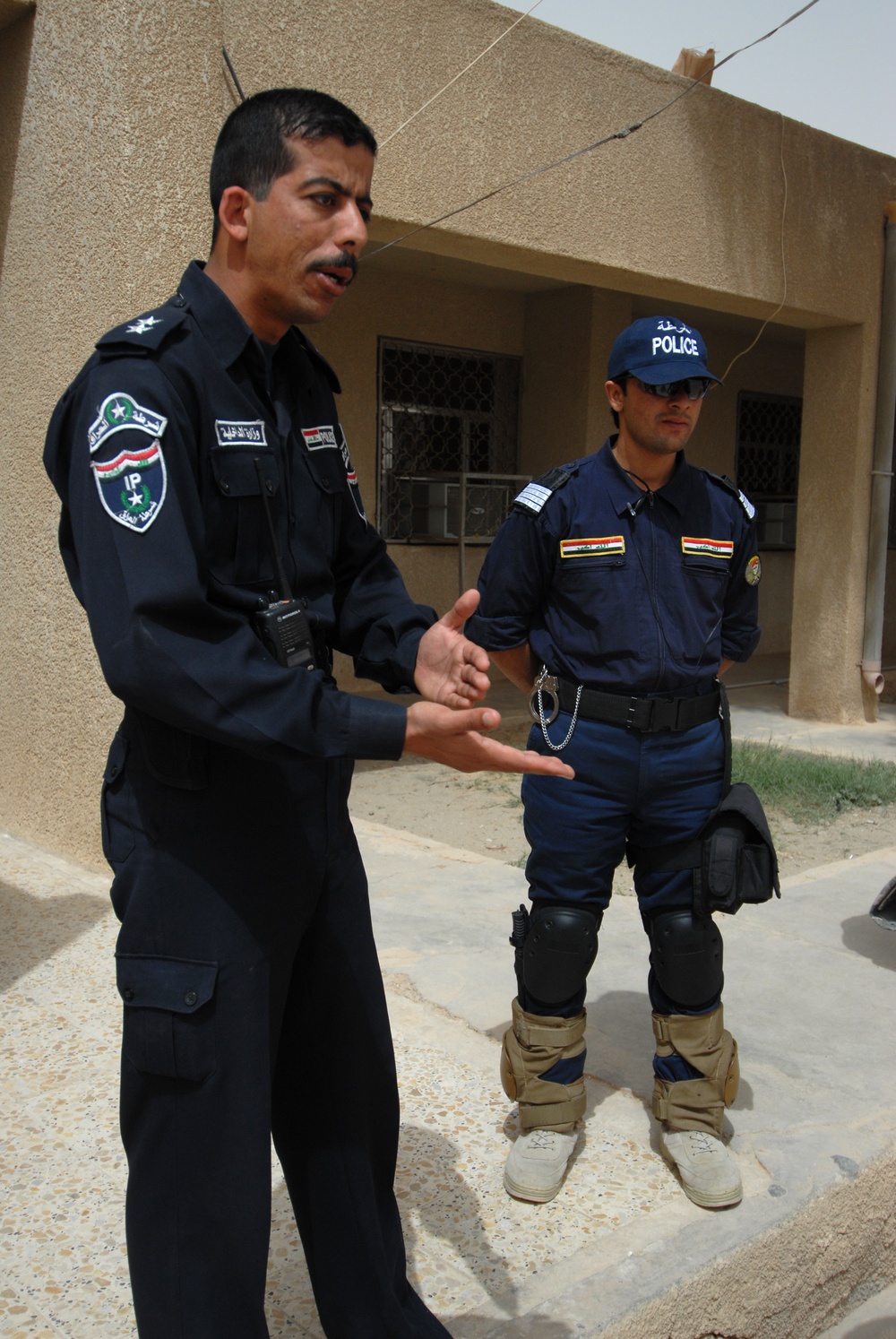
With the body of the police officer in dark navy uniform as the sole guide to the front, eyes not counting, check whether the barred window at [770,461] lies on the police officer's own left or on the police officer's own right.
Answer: on the police officer's own left

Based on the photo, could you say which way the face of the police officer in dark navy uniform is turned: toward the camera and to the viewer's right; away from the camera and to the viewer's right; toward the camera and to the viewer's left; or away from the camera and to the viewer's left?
toward the camera and to the viewer's right

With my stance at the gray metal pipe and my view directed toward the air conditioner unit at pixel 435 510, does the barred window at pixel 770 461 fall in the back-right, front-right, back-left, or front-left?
front-right

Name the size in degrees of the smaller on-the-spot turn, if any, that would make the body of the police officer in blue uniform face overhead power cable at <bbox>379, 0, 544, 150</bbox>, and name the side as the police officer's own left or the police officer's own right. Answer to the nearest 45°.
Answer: approximately 180°

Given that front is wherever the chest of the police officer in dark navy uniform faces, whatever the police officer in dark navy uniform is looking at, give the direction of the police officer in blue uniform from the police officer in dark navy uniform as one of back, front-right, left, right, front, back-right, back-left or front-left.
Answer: left

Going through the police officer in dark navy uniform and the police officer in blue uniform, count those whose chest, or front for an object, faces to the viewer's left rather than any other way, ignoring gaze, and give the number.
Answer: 0

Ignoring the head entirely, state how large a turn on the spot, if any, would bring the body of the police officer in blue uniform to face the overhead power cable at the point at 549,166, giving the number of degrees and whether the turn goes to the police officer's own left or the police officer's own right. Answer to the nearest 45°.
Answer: approximately 180°

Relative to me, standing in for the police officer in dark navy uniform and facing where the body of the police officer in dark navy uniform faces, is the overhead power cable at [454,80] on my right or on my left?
on my left

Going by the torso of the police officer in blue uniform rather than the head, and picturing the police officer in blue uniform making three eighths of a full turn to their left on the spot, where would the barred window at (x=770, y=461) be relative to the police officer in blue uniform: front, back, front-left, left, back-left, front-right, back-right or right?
front-left

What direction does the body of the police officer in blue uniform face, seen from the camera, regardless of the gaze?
toward the camera

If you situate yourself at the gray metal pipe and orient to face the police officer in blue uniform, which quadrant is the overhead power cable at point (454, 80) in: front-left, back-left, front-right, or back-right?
front-right

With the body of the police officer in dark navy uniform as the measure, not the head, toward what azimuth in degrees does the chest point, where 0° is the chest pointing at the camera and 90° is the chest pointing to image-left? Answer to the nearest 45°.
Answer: approximately 315°
